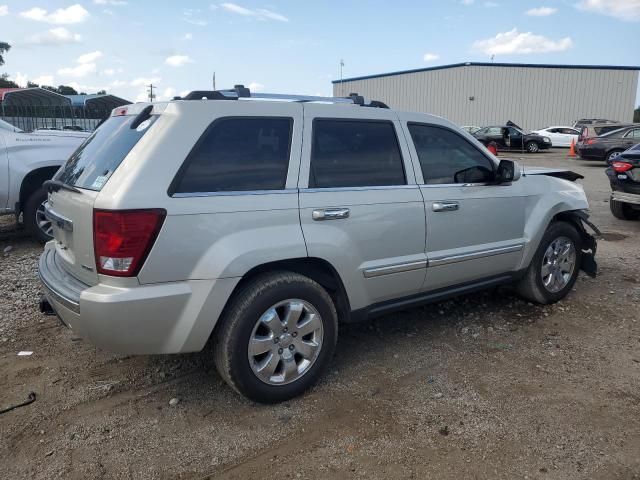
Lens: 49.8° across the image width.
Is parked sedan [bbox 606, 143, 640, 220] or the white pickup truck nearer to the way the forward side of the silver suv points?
the parked sedan

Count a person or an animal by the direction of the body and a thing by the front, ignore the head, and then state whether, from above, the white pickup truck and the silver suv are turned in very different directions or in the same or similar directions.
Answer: same or similar directions

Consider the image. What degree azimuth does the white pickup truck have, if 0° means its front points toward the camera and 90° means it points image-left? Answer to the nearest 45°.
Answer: approximately 225°

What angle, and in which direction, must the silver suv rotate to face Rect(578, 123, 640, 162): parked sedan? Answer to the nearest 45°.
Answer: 0° — it already faces it

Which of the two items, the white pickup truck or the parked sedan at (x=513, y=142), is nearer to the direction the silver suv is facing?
the parked sedan

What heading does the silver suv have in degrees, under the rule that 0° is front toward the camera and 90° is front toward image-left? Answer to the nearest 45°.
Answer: approximately 225°

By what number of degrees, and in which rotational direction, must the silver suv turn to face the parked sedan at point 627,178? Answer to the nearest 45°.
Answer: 0° — it already faces it

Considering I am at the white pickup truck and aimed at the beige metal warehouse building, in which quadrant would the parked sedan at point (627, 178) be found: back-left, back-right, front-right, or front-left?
front-right

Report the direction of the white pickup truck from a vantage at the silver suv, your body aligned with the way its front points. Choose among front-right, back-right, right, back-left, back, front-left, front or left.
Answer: left
